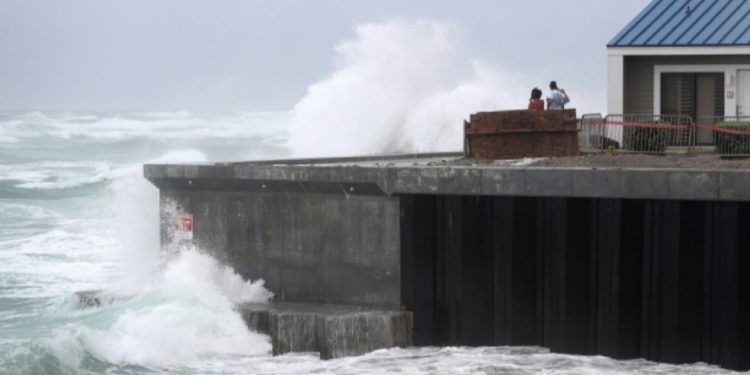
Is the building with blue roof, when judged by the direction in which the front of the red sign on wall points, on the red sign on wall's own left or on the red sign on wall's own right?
on the red sign on wall's own left

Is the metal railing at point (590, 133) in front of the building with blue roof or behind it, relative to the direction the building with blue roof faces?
in front

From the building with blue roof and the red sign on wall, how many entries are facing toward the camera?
2

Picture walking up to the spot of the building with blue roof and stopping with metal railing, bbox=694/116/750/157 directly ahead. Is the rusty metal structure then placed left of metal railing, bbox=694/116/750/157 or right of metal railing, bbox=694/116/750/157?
right

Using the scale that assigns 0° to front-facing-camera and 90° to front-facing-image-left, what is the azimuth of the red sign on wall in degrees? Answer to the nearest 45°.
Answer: approximately 0°

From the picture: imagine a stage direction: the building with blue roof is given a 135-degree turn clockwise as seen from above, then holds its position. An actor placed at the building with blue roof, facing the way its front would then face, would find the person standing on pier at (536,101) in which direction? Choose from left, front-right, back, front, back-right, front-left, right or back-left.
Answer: left

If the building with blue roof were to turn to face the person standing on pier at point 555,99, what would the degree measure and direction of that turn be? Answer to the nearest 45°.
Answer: approximately 45° to its right

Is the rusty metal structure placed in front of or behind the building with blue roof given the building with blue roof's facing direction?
in front

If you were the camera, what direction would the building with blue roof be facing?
facing the viewer
